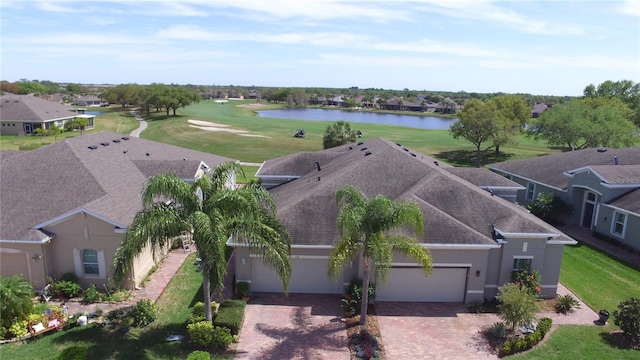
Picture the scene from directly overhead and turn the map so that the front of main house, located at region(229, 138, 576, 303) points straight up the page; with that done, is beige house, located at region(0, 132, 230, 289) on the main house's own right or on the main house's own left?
on the main house's own right

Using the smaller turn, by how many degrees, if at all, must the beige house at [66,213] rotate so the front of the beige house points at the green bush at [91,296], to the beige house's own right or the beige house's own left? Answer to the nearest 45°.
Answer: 0° — it already faces it

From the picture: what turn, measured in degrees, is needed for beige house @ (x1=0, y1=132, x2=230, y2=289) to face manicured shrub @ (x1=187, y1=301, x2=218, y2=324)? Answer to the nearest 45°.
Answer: approximately 45° to its left

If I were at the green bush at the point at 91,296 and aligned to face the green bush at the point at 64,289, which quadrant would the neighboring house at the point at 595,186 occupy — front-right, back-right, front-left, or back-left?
back-right

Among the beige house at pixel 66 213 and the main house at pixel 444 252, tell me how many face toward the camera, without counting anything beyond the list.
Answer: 2

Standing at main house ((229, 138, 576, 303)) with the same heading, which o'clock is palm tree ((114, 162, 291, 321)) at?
The palm tree is roughly at 2 o'clock from the main house.

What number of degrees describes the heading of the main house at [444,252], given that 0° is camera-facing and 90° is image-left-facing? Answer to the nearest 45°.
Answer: approximately 0°

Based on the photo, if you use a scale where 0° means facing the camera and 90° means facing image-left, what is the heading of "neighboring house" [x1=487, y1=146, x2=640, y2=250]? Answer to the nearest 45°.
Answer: approximately 45°
